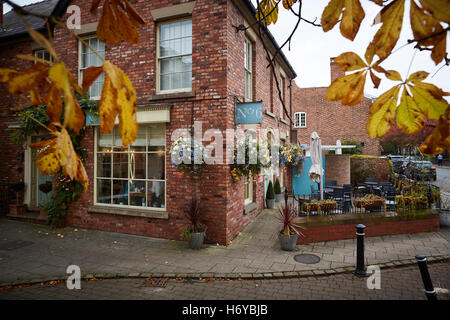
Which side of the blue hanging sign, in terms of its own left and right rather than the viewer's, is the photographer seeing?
front

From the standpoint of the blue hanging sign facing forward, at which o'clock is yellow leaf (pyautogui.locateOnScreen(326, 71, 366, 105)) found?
The yellow leaf is roughly at 12 o'clock from the blue hanging sign.

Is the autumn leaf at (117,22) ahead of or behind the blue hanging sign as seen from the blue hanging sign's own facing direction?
ahead

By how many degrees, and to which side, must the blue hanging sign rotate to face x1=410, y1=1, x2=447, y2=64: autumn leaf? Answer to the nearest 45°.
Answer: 0° — it already faces it

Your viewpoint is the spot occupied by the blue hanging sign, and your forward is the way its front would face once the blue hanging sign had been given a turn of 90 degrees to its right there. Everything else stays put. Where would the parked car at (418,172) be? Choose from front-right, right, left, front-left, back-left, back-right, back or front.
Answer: back-right

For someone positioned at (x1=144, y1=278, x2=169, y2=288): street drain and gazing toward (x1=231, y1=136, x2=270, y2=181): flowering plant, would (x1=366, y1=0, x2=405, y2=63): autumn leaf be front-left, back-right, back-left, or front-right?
back-right

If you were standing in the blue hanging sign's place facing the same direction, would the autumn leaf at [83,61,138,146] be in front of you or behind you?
in front

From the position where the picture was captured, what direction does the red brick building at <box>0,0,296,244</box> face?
facing the viewer and to the left of the viewer

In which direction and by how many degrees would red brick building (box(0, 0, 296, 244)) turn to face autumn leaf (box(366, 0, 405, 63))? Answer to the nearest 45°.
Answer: approximately 45° to its left

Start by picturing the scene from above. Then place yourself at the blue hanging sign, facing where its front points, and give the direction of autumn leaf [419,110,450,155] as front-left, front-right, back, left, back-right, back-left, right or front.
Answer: front

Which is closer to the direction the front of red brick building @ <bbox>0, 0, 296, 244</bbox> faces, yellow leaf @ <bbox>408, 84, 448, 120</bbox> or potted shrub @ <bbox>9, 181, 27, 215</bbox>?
the yellow leaf

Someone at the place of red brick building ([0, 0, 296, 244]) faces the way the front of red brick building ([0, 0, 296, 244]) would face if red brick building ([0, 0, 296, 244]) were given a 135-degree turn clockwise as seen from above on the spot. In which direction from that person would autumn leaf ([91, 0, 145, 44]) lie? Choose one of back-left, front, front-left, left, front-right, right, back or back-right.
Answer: back

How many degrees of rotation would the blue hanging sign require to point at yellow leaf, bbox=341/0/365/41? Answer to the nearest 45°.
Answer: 0° — it already faces it

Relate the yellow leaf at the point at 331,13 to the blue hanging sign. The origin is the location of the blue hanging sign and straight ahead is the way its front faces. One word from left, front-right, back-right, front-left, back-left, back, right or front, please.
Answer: front

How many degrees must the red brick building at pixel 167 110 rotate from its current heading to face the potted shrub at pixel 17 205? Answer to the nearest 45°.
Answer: approximately 90° to its right

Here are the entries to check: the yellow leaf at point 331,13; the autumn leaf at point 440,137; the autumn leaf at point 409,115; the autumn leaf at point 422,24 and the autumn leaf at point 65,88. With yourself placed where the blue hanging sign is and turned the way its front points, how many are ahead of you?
5

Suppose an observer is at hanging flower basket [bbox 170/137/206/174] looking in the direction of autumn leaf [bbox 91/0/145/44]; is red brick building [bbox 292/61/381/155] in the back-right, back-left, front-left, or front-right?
back-left
